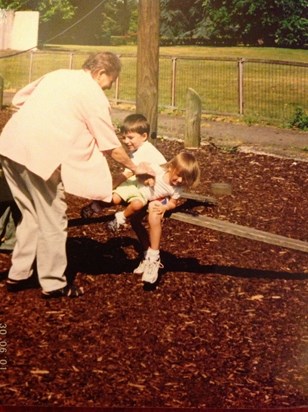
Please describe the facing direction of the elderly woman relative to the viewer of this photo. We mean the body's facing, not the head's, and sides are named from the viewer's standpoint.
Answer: facing away from the viewer and to the right of the viewer

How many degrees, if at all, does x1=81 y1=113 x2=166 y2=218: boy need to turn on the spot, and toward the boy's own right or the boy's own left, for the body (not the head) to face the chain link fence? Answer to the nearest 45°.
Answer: approximately 135° to the boy's own right

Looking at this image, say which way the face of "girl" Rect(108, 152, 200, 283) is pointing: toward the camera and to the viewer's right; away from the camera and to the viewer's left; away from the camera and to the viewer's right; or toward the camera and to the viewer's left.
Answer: toward the camera and to the viewer's left

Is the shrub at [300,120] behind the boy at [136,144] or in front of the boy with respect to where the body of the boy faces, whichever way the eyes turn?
behind

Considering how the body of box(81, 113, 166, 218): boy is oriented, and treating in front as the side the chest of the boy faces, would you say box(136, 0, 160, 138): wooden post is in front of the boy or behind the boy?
behind

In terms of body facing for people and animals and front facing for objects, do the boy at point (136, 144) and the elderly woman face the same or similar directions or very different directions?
very different directions

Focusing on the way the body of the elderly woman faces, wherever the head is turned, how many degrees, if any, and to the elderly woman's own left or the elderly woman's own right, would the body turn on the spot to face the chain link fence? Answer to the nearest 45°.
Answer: approximately 45° to the elderly woman's own left

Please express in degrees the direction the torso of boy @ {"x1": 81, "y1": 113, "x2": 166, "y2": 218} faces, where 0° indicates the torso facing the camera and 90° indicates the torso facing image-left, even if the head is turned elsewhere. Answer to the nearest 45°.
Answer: approximately 45°

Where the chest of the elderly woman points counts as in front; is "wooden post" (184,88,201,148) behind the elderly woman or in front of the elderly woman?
in front
